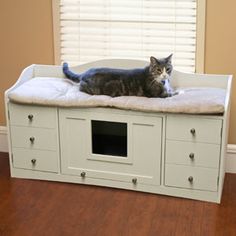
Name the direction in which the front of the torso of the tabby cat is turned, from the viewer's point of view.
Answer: to the viewer's right
